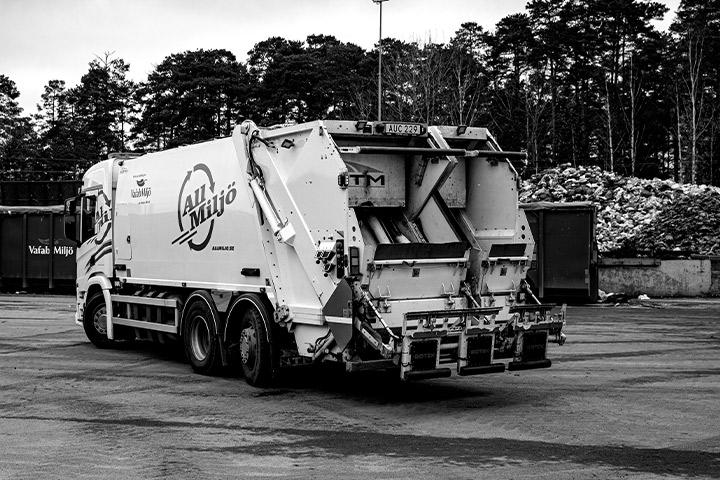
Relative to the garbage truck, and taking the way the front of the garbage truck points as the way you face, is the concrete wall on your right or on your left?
on your right

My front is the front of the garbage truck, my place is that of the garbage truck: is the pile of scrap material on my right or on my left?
on my right

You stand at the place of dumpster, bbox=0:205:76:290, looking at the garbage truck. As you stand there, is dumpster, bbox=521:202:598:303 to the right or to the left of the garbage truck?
left

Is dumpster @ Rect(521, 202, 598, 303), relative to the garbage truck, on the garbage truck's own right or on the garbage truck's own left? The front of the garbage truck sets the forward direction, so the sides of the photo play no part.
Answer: on the garbage truck's own right

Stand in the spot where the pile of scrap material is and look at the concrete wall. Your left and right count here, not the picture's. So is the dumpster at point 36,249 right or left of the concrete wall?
right

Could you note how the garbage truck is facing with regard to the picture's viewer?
facing away from the viewer and to the left of the viewer
